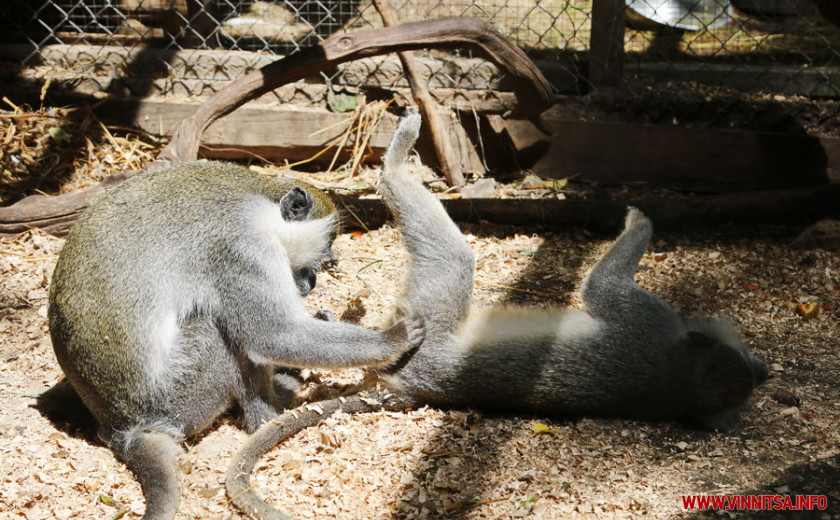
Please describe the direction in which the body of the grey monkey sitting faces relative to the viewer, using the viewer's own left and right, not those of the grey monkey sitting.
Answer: facing to the right of the viewer

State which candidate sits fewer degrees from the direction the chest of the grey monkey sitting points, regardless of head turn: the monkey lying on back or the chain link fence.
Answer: the monkey lying on back

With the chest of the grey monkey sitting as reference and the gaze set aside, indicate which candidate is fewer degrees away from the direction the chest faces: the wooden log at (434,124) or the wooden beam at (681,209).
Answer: the wooden beam

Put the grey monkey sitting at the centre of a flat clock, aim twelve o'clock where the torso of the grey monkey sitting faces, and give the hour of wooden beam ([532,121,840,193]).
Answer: The wooden beam is roughly at 11 o'clock from the grey monkey sitting.

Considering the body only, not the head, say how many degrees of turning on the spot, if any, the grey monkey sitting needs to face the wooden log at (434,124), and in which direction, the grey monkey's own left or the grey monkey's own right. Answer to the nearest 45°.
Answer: approximately 45° to the grey monkey's own left

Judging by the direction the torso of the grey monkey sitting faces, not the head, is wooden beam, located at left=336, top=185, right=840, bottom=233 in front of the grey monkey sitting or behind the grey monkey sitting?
in front

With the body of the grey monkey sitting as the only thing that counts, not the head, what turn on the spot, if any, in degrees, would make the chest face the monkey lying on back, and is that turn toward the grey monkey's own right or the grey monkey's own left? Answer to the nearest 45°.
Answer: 0° — it already faces it
